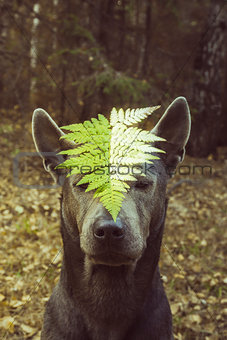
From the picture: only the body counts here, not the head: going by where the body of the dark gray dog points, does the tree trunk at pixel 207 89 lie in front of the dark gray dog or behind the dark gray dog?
behind

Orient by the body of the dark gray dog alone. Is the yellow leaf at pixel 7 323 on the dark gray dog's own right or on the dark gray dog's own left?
on the dark gray dog's own right

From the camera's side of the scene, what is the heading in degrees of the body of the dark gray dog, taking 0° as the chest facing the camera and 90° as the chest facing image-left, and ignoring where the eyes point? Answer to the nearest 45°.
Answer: approximately 0°
